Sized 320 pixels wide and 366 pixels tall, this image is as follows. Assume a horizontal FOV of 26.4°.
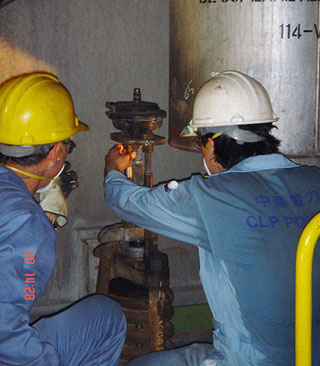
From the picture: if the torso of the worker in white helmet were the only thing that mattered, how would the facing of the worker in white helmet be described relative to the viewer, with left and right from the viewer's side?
facing away from the viewer and to the left of the viewer

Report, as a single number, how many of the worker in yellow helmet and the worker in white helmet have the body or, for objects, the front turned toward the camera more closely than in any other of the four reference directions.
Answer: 0

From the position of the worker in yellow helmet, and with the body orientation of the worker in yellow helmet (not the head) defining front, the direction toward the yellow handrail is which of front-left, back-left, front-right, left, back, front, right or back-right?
right

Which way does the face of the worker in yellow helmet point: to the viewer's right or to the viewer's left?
to the viewer's right

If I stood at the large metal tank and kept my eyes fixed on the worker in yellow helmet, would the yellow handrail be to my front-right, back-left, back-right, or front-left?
front-left

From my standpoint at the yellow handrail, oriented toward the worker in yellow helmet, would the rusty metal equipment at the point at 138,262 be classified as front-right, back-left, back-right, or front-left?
front-right

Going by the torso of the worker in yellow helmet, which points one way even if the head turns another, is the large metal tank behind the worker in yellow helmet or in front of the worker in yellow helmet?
in front

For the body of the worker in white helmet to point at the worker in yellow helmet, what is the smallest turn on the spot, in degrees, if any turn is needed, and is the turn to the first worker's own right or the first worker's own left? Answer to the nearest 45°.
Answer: approximately 45° to the first worker's own left

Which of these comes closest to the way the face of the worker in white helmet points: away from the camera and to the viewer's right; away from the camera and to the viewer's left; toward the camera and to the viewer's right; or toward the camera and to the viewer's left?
away from the camera and to the viewer's left

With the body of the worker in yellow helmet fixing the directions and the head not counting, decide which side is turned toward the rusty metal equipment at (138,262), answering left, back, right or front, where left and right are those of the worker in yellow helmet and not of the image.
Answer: front

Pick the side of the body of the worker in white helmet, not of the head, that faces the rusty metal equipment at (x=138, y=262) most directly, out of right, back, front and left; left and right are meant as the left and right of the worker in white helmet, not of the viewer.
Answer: front

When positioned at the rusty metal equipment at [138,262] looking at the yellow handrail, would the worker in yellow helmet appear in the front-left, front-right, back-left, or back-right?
front-right

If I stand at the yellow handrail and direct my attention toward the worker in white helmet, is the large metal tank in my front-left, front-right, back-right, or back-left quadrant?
front-right

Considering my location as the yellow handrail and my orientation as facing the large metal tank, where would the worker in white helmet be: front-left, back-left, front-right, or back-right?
front-left

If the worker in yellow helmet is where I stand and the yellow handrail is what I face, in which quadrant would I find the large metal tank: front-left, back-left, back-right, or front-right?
front-left

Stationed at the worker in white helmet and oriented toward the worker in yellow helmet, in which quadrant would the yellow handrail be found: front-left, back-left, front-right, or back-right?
back-left
